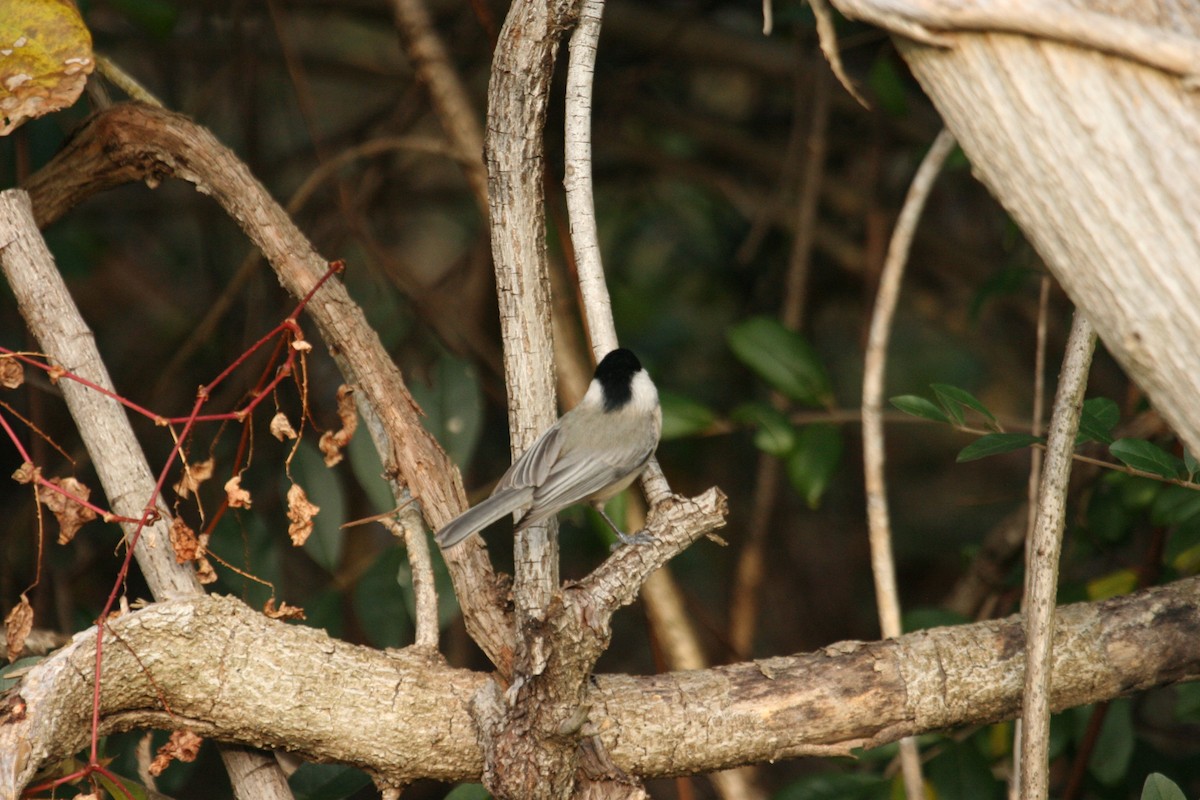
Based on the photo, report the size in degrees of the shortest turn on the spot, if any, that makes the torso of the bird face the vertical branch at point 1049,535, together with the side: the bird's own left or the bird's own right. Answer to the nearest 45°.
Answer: approximately 90° to the bird's own right

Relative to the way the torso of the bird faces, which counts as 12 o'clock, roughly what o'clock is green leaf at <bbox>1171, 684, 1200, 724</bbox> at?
The green leaf is roughly at 1 o'clock from the bird.

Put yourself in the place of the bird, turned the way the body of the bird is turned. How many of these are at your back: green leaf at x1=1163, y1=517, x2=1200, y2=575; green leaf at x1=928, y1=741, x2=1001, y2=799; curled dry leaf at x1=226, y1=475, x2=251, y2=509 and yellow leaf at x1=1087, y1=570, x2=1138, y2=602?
1

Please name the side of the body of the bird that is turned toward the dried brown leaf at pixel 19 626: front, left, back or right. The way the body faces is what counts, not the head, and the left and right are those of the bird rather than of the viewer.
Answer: back

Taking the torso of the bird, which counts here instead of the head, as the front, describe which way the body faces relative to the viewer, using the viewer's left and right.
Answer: facing away from the viewer and to the right of the viewer
